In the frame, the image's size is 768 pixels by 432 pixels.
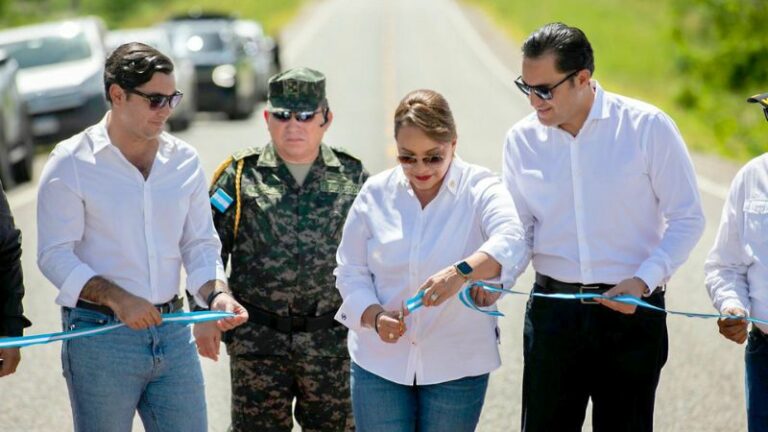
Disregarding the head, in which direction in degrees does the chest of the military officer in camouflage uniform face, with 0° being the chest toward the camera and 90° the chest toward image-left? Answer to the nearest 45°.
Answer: approximately 0°

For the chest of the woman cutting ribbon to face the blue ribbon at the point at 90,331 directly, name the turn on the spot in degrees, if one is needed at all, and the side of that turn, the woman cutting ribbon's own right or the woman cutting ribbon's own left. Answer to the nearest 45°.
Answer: approximately 90° to the woman cutting ribbon's own right

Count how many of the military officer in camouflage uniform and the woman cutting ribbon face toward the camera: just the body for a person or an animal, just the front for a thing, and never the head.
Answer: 2

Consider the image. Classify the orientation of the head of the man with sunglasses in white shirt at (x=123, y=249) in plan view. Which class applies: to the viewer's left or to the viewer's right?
to the viewer's right

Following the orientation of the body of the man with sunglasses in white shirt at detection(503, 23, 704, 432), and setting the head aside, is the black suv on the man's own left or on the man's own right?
on the man's own right

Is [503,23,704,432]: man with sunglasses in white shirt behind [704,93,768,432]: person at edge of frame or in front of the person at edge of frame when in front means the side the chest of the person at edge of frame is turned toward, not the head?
in front

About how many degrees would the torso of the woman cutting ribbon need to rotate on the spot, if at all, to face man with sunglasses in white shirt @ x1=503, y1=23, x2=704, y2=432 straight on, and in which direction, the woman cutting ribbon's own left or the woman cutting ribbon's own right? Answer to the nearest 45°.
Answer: approximately 90° to the woman cutting ribbon's own left

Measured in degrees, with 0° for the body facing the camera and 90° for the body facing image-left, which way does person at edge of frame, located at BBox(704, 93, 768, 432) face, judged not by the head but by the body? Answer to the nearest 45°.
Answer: approximately 45°

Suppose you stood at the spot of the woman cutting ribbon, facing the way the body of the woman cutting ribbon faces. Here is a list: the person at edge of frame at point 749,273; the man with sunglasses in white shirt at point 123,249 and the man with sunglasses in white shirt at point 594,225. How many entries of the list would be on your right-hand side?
1
